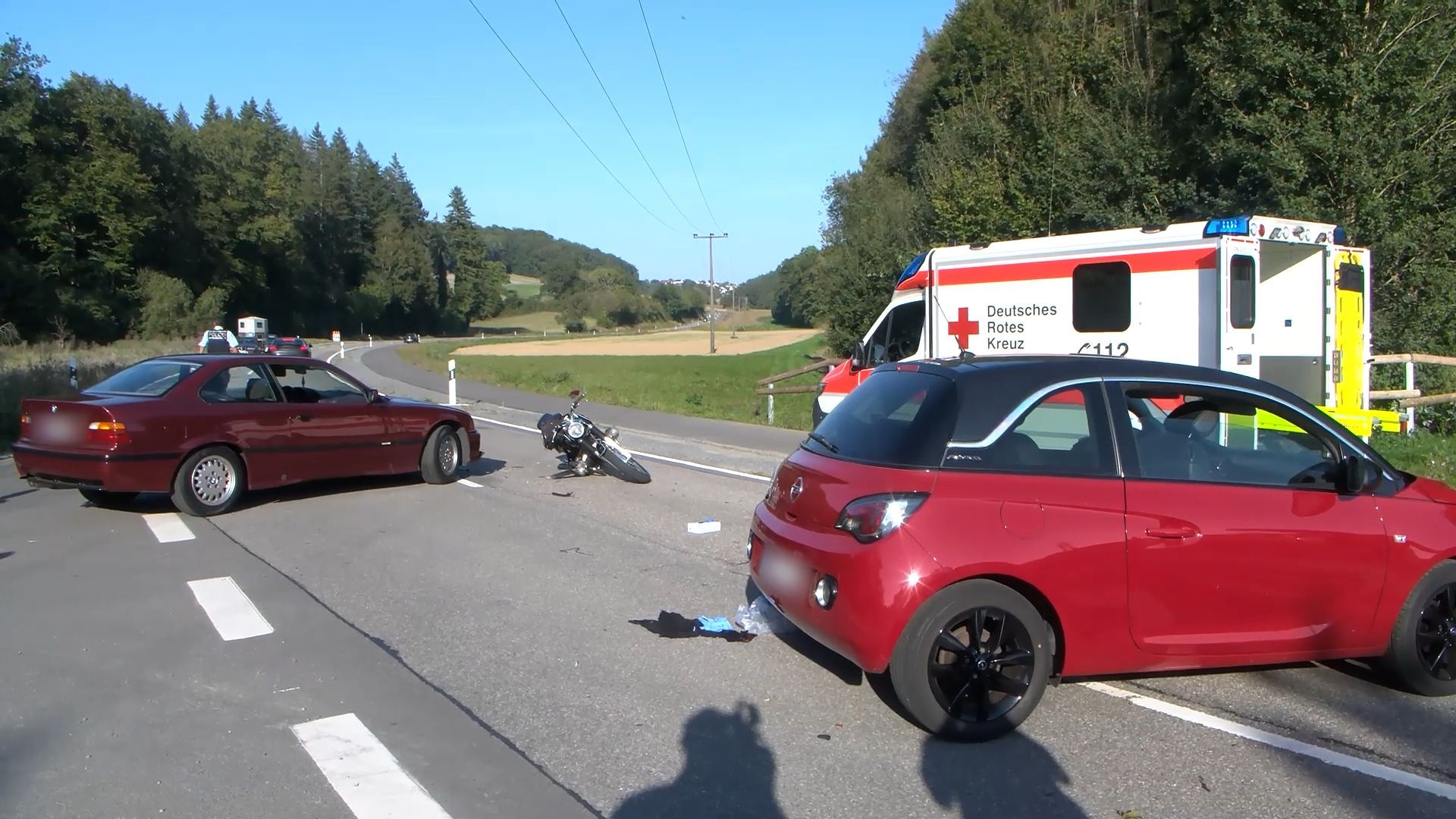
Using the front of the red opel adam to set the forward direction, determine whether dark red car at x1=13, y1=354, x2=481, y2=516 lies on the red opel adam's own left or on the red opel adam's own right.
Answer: on the red opel adam's own left

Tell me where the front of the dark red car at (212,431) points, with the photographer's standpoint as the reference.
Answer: facing away from the viewer and to the right of the viewer

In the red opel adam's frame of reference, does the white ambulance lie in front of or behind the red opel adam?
in front

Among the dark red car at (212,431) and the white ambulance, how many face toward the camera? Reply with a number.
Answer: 0

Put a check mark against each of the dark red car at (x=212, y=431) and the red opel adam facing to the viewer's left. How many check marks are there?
0

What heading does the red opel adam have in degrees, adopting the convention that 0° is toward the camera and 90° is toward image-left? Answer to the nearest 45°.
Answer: approximately 225°

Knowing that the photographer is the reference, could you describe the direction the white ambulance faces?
facing away from the viewer and to the left of the viewer

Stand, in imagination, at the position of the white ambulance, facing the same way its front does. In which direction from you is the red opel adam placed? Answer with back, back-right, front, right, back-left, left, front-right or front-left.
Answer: back-left

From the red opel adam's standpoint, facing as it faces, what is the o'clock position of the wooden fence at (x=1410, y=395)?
The wooden fence is roughly at 11 o'clock from the red opel adam.
